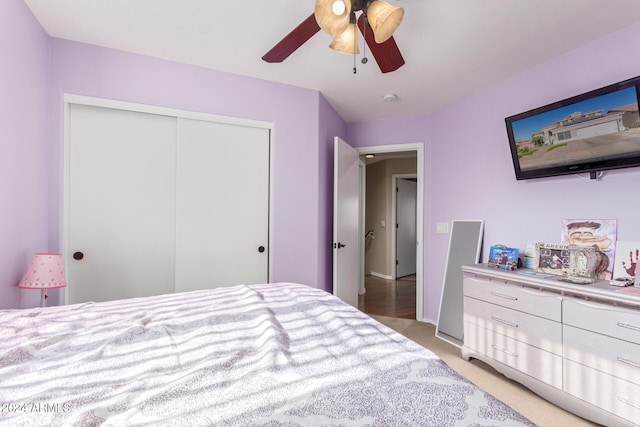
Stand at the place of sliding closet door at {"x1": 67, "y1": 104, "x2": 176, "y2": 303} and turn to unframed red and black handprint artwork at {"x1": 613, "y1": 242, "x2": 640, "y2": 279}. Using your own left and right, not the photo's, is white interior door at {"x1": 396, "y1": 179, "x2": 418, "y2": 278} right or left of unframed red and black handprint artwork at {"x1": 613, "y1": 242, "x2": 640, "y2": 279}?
left

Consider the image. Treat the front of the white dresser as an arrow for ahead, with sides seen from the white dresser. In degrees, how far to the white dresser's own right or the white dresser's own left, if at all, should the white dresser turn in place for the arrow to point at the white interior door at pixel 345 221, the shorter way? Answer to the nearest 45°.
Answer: approximately 45° to the white dresser's own right

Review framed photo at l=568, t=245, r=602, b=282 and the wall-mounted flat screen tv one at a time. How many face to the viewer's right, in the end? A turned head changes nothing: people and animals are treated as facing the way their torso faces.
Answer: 0

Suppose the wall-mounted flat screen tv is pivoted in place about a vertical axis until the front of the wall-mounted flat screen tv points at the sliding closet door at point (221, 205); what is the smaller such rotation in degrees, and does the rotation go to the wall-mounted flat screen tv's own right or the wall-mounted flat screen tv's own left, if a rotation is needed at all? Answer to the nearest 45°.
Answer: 0° — it already faces it

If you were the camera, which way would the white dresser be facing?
facing the viewer and to the left of the viewer

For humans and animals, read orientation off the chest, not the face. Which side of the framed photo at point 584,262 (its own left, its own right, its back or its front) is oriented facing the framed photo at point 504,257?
right

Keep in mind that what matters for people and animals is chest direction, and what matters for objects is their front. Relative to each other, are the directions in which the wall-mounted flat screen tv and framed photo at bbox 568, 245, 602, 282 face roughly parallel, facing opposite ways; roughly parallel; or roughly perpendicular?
roughly parallel

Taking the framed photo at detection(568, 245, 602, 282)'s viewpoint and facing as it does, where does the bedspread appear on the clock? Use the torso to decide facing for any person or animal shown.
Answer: The bedspread is roughly at 11 o'clock from the framed photo.

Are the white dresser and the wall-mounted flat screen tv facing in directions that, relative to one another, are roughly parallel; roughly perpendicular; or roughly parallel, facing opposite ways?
roughly parallel
